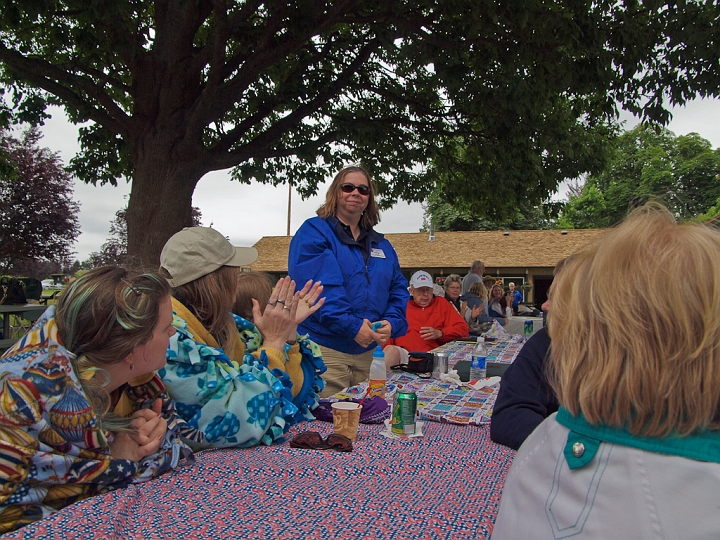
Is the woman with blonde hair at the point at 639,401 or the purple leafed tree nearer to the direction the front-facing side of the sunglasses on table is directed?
the woman with blonde hair

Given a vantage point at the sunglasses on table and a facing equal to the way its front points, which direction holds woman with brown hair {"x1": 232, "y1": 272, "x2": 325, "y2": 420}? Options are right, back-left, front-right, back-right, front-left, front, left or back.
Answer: back

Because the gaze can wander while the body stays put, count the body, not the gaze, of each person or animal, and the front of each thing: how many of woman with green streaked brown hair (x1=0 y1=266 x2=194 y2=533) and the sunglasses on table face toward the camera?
1

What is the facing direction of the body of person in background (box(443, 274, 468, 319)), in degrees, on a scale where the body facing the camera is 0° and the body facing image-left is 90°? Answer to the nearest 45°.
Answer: approximately 315°

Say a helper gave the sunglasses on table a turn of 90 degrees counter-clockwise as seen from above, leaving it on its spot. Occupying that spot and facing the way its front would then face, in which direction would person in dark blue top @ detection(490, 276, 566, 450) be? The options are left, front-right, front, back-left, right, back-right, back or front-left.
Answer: front

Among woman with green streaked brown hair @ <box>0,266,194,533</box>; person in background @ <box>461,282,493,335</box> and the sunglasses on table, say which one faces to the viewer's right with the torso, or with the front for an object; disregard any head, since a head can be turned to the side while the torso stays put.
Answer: the woman with green streaked brown hair

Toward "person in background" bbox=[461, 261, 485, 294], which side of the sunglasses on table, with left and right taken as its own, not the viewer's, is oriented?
back

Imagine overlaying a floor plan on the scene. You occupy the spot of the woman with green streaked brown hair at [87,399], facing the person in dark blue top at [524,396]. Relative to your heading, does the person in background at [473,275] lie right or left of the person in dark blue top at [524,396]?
left

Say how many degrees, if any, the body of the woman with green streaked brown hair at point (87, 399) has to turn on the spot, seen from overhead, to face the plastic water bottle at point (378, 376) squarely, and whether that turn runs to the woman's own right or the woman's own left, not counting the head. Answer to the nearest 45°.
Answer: approximately 45° to the woman's own left

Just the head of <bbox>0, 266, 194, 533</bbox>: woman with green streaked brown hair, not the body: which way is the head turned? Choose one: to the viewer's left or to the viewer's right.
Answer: to the viewer's right

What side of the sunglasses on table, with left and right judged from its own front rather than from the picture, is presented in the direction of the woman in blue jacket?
back

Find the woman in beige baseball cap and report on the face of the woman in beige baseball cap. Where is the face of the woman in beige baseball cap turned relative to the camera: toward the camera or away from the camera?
away from the camera

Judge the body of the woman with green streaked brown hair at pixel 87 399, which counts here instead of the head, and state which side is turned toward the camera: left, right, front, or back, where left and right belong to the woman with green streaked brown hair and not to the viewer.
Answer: right
